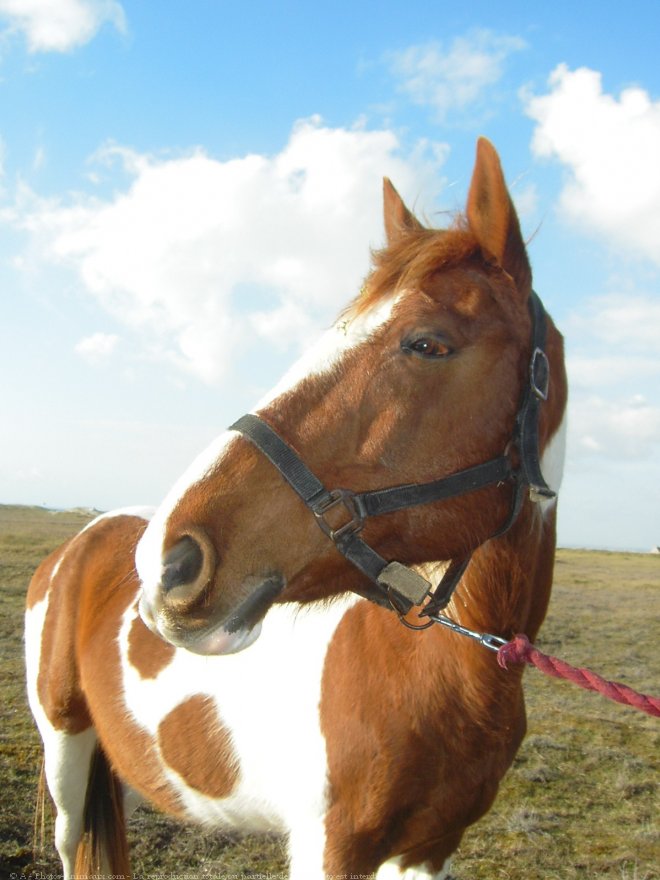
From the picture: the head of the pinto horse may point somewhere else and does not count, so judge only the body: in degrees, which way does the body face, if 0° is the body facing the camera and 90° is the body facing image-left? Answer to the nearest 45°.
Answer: approximately 315°
